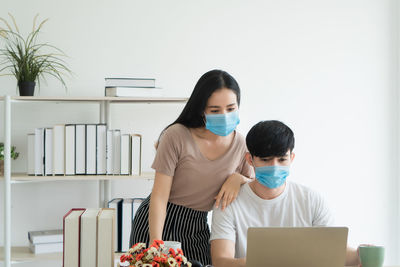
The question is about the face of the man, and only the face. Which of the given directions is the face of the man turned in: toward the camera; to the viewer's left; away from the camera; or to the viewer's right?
toward the camera

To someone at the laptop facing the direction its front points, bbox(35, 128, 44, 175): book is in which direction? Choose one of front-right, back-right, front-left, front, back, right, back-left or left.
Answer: front-left

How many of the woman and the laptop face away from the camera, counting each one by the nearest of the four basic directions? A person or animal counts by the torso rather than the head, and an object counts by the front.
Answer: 1

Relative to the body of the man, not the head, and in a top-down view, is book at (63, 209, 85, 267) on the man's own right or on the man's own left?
on the man's own right

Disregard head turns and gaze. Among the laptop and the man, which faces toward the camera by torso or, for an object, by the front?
the man

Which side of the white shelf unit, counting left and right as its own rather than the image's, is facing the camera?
front

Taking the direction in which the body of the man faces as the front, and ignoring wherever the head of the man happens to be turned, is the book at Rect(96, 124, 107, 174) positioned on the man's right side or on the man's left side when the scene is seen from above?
on the man's right side

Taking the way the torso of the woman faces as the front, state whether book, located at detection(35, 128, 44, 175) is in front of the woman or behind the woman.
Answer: behind

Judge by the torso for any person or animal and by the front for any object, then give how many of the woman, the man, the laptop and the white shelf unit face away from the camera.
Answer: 1

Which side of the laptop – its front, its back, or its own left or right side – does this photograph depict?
back

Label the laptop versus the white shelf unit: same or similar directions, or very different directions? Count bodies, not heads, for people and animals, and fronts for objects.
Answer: very different directions

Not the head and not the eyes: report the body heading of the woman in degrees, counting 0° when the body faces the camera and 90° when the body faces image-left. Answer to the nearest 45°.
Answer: approximately 315°

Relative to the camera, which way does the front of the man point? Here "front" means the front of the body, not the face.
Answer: toward the camera
